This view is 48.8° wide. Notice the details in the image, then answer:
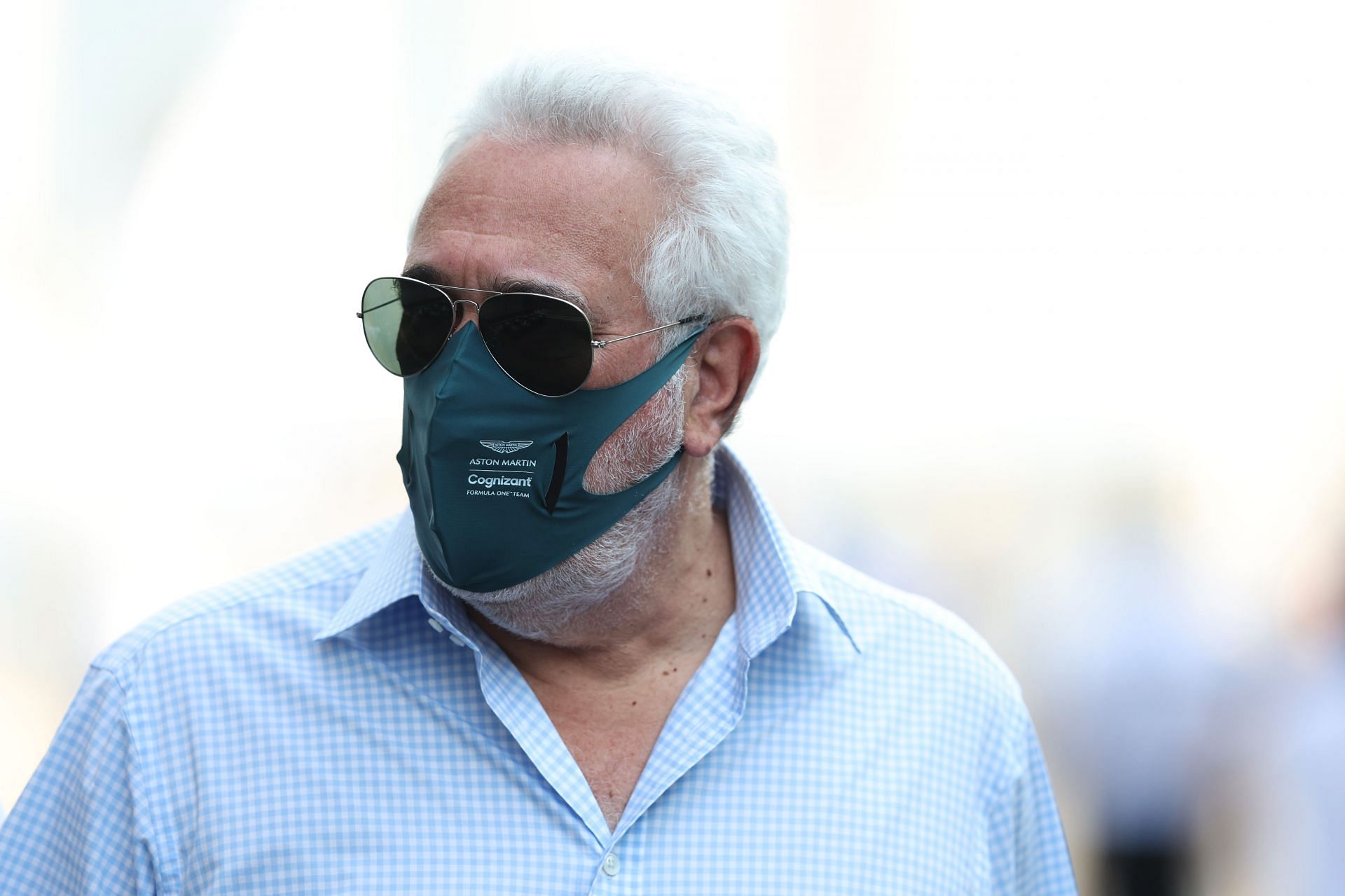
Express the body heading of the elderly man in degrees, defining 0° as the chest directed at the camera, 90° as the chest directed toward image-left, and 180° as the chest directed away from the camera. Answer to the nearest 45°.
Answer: approximately 0°
